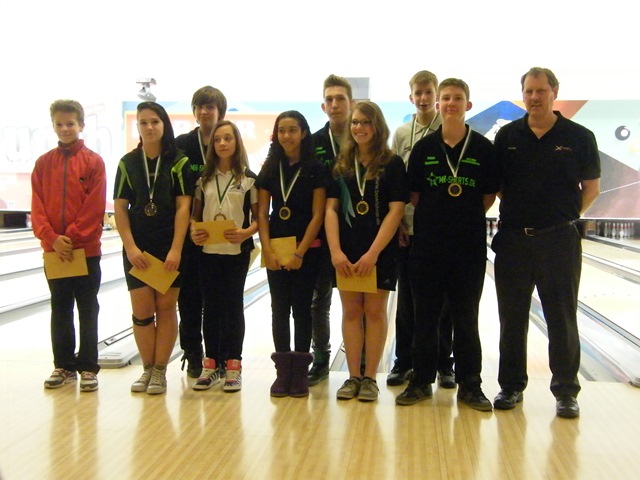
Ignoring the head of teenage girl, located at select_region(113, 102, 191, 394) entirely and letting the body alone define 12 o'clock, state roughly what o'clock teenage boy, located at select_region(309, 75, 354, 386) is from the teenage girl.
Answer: The teenage boy is roughly at 9 o'clock from the teenage girl.

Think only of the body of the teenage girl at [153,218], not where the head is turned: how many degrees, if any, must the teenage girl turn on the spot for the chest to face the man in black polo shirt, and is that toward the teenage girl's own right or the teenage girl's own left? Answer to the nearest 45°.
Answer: approximately 45° to the teenage girl's own left

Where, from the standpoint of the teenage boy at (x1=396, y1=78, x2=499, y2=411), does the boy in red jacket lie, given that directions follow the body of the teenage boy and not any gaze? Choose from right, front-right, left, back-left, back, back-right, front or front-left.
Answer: right

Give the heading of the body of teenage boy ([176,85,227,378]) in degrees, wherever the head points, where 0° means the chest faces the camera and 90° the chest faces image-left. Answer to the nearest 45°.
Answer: approximately 0°

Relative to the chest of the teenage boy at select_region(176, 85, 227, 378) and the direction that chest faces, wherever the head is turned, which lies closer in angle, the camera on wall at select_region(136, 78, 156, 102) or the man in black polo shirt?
the man in black polo shirt

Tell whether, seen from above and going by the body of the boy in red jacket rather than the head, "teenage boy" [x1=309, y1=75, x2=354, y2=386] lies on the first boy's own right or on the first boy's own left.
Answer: on the first boy's own left

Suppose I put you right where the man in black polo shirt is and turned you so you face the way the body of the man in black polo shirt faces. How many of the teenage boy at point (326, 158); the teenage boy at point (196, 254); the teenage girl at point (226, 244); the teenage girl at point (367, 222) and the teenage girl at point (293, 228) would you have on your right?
5

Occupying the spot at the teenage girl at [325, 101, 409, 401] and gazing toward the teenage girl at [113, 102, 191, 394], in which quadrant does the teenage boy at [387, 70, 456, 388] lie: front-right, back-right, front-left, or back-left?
back-right

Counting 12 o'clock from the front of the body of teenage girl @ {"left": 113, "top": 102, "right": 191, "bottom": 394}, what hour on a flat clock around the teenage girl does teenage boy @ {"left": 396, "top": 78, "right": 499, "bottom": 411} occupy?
The teenage boy is roughly at 10 o'clock from the teenage girl.
